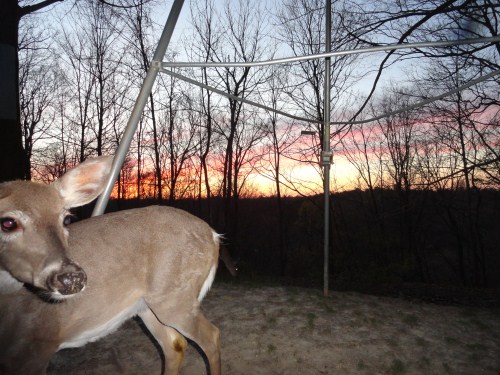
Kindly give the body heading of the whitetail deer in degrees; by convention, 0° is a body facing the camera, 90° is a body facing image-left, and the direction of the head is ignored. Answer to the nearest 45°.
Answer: approximately 45°
